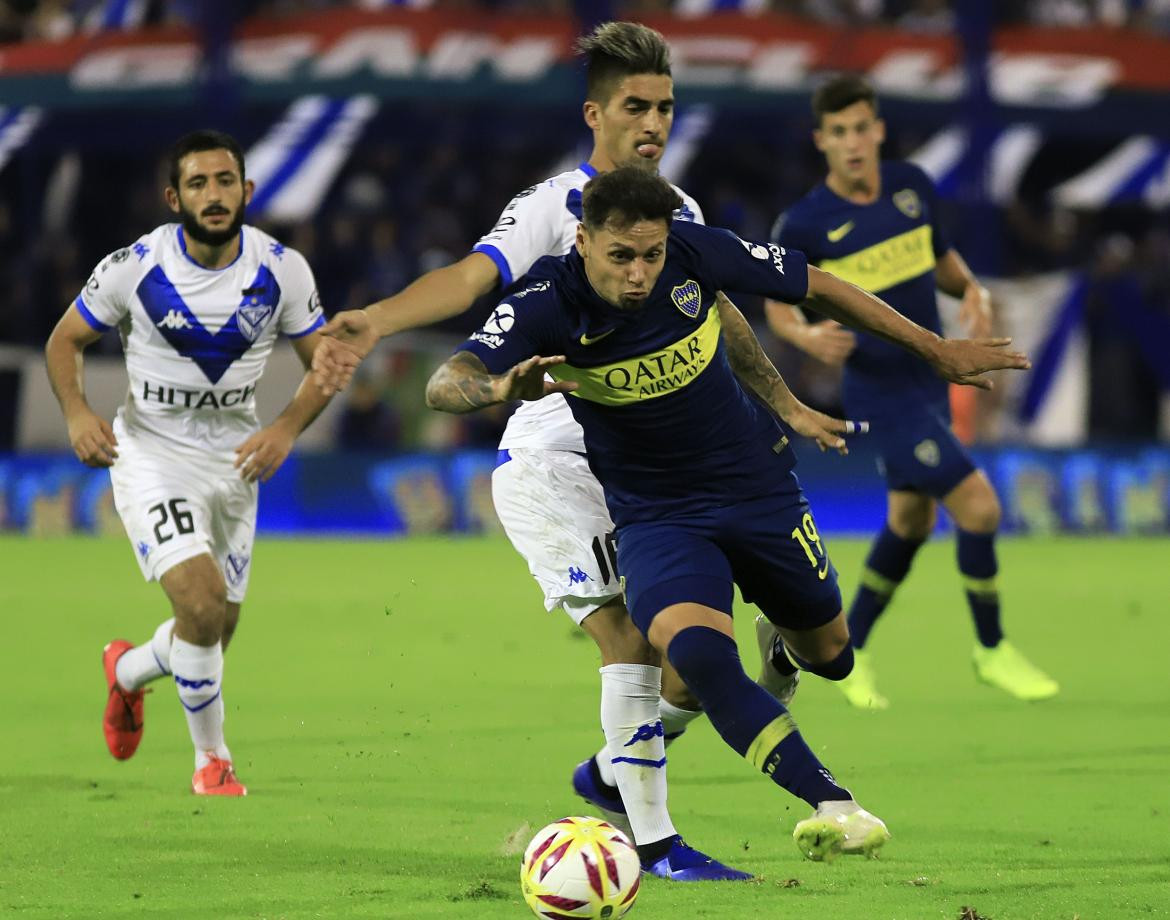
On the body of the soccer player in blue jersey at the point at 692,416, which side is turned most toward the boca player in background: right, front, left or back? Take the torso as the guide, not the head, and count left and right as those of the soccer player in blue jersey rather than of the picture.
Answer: back

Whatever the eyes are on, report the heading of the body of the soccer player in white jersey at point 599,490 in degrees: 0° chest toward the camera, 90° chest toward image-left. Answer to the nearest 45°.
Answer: approximately 315°

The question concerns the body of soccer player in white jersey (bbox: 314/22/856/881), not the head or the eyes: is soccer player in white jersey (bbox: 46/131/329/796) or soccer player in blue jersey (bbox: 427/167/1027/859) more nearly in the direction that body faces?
the soccer player in blue jersey

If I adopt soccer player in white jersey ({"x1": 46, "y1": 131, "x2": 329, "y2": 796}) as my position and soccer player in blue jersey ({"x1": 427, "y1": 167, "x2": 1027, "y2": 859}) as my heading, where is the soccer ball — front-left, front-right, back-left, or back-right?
front-right

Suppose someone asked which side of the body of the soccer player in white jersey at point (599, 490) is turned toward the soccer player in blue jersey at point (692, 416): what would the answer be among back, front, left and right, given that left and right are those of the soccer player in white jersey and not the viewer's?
front

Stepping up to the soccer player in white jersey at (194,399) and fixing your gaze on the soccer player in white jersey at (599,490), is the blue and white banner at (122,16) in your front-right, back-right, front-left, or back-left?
back-left

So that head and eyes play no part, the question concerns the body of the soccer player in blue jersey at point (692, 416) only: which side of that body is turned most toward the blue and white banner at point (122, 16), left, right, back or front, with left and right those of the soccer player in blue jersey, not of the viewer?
back

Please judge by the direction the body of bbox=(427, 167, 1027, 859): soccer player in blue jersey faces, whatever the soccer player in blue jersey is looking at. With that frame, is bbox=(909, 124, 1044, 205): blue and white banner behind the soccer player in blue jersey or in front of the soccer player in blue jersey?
behind

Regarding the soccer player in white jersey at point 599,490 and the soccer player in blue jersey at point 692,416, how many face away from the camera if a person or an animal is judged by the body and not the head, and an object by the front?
0

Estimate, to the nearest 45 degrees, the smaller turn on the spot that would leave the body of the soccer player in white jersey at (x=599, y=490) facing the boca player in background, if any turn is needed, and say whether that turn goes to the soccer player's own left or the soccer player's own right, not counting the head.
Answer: approximately 90° to the soccer player's own left

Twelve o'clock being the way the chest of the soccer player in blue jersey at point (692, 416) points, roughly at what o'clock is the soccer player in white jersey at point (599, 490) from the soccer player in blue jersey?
The soccer player in white jersey is roughly at 5 o'clock from the soccer player in blue jersey.

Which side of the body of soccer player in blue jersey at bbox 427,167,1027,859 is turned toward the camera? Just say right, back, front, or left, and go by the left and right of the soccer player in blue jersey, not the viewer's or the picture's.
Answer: front

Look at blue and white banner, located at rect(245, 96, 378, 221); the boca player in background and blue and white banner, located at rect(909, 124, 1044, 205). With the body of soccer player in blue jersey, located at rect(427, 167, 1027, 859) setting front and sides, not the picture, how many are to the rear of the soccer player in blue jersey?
3

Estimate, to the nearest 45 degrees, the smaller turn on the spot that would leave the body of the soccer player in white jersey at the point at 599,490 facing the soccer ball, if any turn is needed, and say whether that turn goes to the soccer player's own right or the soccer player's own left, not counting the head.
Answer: approximately 45° to the soccer player's own right

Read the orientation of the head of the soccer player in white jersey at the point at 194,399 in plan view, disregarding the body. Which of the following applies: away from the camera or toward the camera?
toward the camera

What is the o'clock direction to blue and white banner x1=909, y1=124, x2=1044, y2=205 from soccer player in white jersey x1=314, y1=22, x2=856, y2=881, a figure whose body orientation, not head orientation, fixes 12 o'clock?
The blue and white banner is roughly at 8 o'clock from the soccer player in white jersey.

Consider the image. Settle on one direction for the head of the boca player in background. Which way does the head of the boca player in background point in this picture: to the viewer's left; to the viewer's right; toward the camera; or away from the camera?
toward the camera
